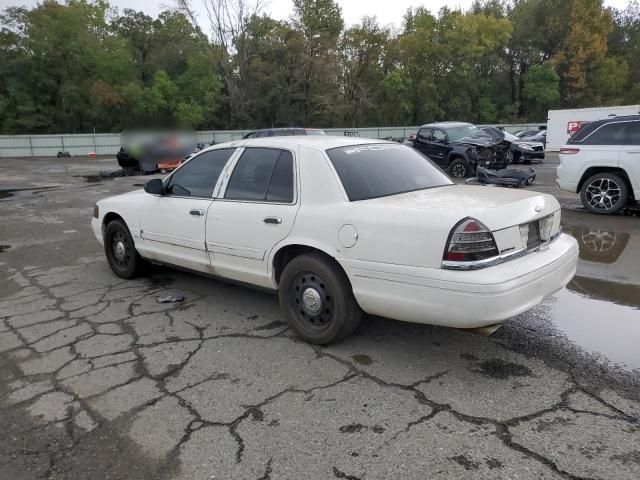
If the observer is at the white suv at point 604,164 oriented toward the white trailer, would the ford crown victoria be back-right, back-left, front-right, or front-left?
back-left

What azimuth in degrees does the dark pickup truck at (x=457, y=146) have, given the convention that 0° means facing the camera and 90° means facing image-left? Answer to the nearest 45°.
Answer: approximately 315°

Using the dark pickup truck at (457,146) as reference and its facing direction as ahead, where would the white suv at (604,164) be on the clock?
The white suv is roughly at 1 o'clock from the dark pickup truck.

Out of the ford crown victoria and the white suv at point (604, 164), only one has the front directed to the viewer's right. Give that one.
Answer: the white suv

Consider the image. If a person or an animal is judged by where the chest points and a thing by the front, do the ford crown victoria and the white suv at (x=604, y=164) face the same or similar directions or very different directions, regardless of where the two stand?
very different directions

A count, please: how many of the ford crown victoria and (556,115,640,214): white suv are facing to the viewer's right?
1

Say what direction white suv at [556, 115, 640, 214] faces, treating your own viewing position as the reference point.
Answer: facing to the right of the viewer

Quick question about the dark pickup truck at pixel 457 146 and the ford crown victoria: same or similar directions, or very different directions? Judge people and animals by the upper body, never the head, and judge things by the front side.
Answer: very different directions

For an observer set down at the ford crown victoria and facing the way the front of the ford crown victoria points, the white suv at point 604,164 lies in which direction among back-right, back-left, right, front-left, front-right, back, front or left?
right

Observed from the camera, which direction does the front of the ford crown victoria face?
facing away from the viewer and to the left of the viewer
